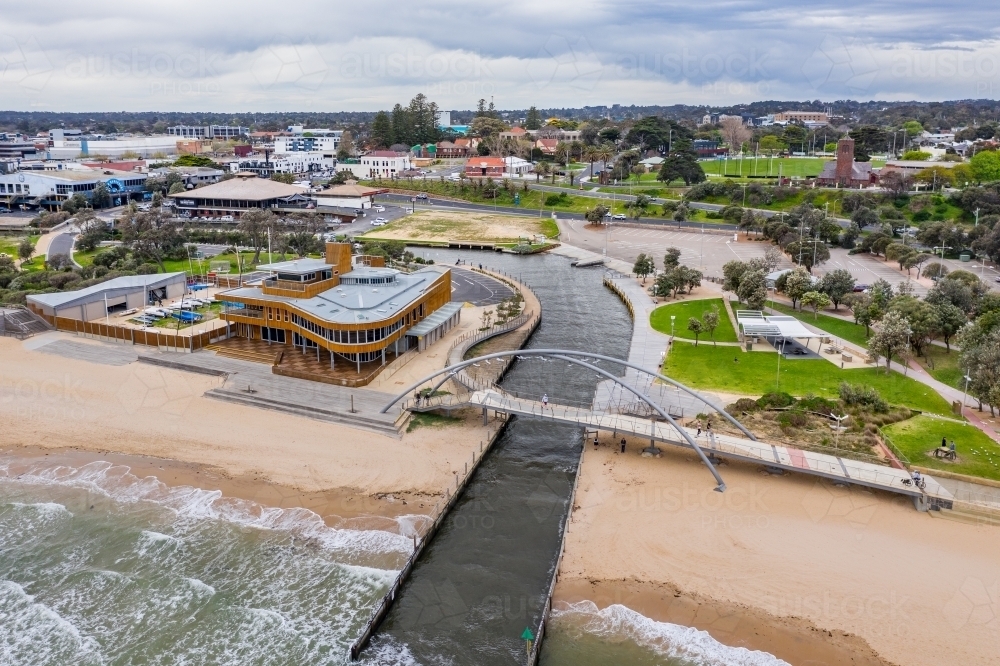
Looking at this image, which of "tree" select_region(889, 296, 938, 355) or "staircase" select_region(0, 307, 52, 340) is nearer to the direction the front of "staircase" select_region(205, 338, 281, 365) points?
the staircase

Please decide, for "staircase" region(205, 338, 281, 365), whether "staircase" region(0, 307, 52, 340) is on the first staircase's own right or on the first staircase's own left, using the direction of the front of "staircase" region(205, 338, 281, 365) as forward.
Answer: on the first staircase's own right

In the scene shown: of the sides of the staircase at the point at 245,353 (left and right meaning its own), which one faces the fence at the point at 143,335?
right

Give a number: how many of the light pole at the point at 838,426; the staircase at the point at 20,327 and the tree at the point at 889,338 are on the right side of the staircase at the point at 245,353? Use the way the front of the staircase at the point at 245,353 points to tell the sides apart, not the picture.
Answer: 1

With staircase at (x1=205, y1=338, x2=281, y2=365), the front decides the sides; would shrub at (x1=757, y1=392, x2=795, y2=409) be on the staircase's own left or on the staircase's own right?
on the staircase's own left

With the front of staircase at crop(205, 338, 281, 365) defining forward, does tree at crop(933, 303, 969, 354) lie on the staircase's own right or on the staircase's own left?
on the staircase's own left

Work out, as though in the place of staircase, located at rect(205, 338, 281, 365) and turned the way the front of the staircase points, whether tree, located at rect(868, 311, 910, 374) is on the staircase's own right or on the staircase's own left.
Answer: on the staircase's own left

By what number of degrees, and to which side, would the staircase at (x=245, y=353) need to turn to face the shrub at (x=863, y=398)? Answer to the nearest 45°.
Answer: approximately 90° to its left

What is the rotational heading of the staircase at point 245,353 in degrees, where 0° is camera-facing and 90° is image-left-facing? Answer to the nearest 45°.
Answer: approximately 45°

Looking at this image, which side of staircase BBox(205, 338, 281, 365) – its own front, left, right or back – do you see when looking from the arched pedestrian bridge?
left

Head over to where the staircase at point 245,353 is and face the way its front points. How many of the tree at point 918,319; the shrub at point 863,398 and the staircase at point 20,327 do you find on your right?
1

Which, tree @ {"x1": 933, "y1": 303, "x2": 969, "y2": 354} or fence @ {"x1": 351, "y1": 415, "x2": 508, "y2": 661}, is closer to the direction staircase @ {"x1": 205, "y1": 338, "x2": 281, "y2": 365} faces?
the fence
